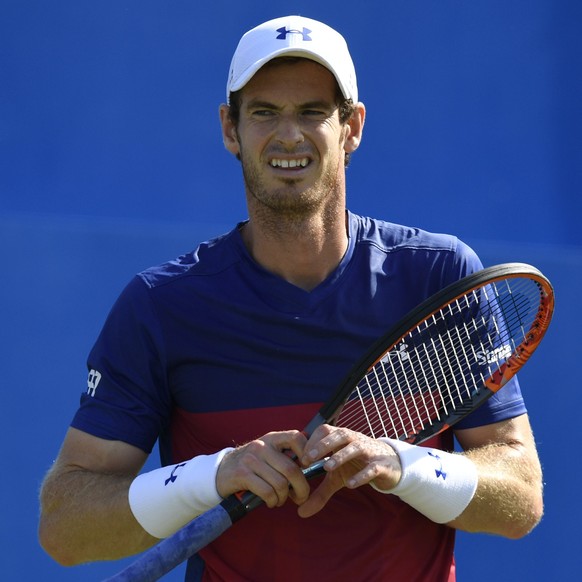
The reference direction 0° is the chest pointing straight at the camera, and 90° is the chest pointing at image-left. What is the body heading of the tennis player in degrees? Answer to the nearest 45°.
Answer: approximately 0°
